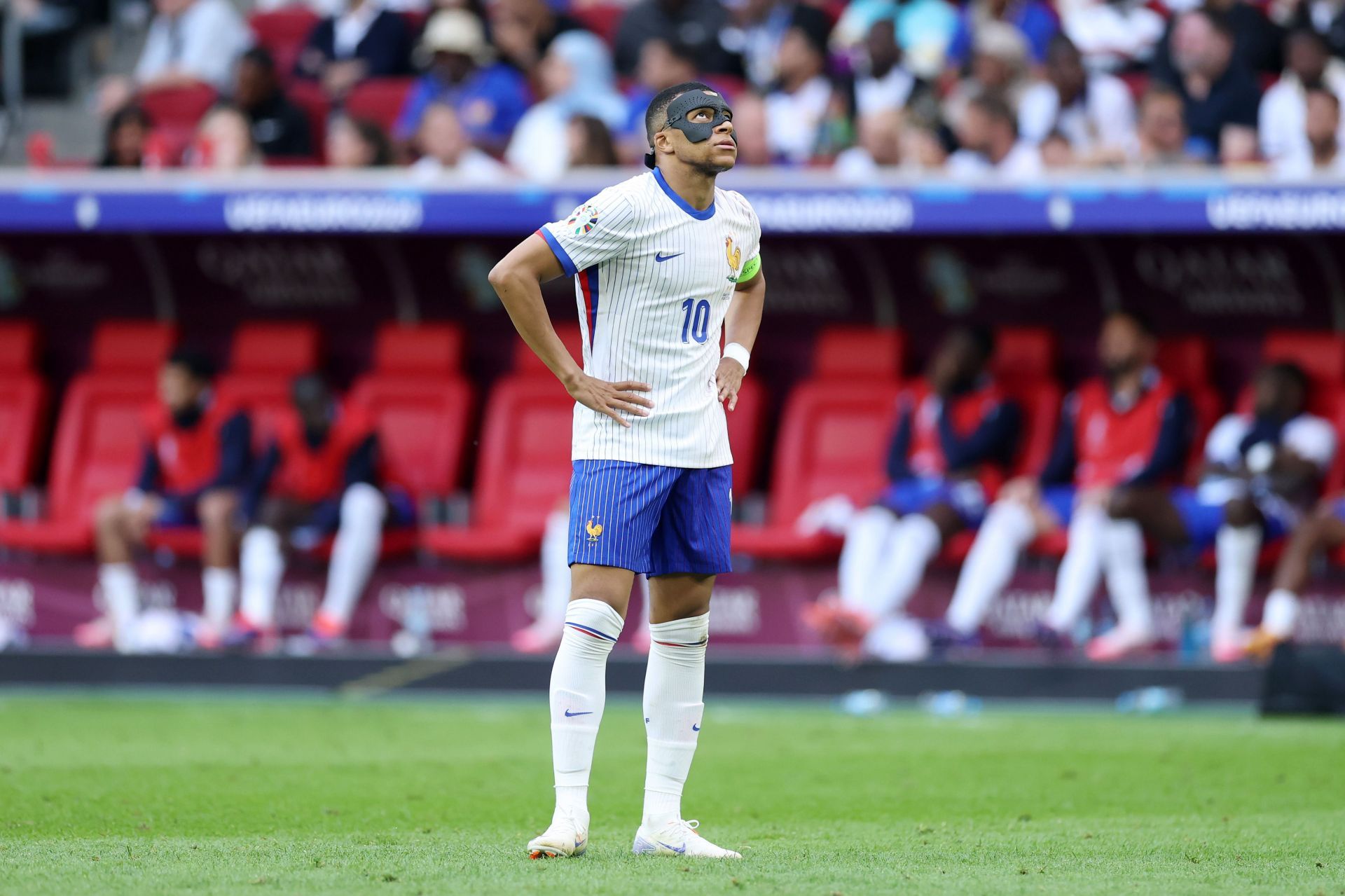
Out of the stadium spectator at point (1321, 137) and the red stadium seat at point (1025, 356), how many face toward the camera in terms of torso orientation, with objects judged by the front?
2

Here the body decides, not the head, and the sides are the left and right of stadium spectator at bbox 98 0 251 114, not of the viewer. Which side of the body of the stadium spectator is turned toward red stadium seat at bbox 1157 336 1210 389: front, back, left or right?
left

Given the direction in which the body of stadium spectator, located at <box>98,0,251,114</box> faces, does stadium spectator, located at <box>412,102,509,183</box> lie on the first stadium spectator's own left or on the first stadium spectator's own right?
on the first stadium spectator's own left

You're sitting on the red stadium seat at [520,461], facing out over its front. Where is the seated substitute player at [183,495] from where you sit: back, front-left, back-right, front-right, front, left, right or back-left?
front-right

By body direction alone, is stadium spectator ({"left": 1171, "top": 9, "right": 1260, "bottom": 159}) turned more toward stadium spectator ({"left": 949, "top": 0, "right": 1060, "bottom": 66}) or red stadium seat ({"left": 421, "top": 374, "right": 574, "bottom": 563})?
the red stadium seat

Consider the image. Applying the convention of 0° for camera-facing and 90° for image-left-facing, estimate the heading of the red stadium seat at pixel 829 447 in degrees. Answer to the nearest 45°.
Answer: approximately 45°

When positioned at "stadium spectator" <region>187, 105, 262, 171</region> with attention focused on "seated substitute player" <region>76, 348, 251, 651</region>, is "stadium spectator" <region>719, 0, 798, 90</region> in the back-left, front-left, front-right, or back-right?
back-left

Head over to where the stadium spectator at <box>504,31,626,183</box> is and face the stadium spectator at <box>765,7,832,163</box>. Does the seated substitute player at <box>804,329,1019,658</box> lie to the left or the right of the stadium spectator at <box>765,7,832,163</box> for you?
right

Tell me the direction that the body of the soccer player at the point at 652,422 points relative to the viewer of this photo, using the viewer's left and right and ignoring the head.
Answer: facing the viewer and to the right of the viewer

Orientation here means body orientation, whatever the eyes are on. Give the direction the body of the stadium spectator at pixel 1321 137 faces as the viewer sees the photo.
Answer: toward the camera

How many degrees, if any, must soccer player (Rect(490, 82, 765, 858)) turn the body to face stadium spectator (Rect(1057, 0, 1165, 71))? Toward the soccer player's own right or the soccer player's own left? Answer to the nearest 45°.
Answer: approximately 135° to the soccer player's own left
